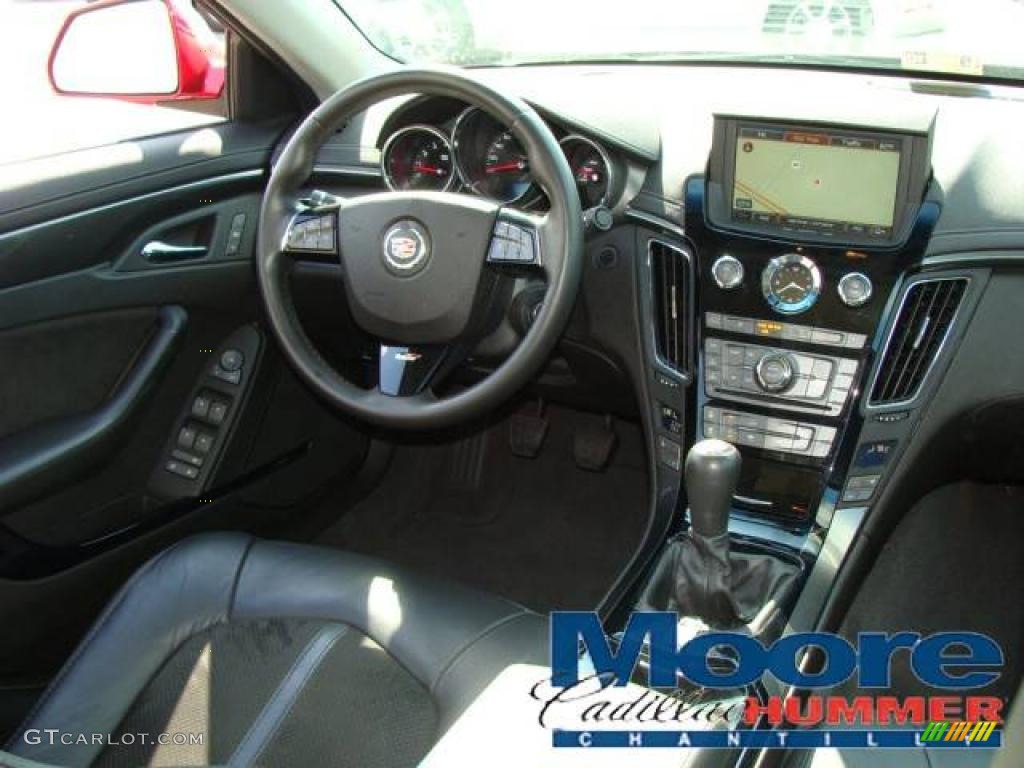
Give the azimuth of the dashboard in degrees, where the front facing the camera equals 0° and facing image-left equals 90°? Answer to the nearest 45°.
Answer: approximately 0°
